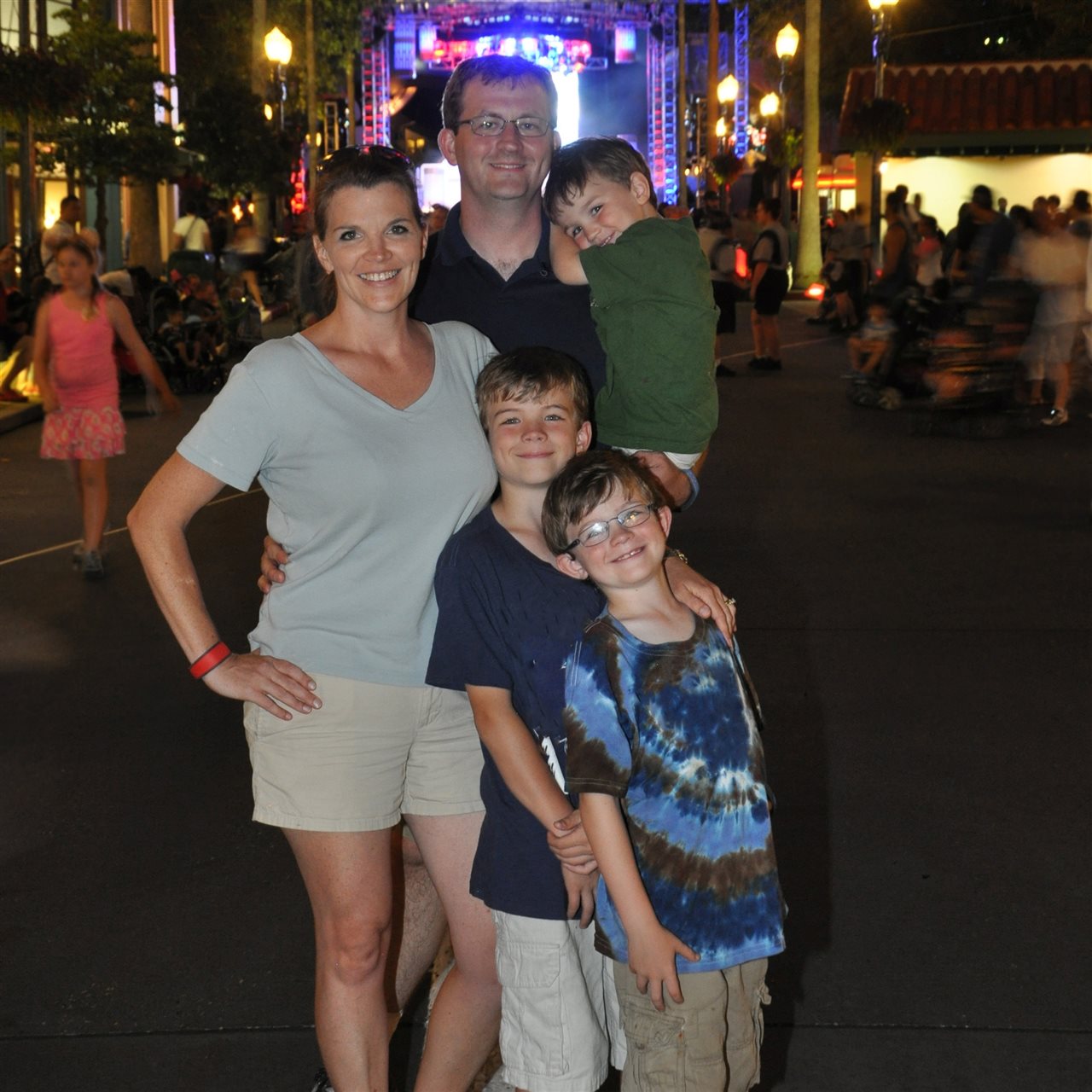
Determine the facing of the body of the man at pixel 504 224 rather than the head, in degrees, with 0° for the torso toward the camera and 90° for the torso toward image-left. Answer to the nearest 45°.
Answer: approximately 0°

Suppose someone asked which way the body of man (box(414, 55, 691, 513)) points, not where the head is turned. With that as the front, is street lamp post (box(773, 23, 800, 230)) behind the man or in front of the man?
behind

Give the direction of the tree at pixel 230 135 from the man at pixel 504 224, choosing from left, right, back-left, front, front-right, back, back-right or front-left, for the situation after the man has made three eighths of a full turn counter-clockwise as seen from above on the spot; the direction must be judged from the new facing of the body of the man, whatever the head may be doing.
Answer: front-left

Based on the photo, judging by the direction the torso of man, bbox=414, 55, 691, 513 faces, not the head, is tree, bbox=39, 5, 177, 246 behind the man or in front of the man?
behind

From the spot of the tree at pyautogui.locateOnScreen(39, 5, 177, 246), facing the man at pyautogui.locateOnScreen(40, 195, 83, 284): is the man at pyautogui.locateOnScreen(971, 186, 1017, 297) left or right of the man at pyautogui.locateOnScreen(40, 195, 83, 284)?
left
